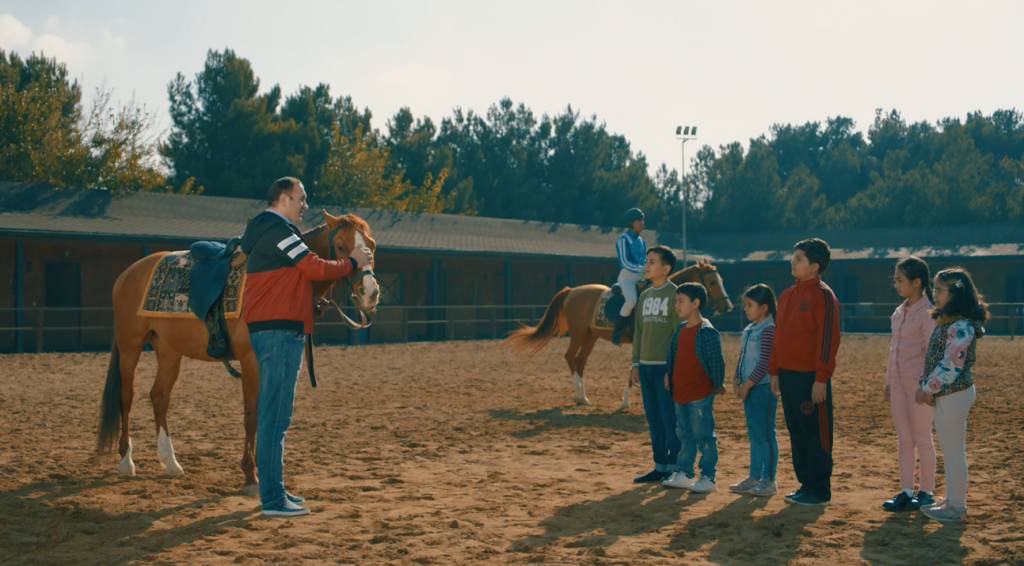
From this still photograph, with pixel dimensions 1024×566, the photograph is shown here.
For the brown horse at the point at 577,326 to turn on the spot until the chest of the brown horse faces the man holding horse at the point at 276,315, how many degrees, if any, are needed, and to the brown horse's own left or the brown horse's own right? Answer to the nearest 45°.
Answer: approximately 90° to the brown horse's own right

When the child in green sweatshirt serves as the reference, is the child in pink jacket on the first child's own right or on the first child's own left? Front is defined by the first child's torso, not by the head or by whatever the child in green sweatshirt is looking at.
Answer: on the first child's own left

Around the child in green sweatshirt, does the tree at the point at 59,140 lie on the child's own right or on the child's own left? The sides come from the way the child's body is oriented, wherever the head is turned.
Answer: on the child's own right

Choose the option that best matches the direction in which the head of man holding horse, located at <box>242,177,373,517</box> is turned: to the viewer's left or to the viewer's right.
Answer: to the viewer's right

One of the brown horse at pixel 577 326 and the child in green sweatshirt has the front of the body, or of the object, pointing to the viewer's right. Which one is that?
the brown horse

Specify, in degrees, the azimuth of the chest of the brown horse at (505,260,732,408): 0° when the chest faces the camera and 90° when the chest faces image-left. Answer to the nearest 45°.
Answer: approximately 270°

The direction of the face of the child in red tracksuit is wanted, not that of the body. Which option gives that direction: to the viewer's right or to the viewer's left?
to the viewer's left

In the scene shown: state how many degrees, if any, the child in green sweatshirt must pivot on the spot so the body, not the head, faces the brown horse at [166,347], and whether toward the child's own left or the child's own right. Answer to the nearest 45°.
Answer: approximately 45° to the child's own right

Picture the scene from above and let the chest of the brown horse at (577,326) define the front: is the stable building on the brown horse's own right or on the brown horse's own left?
on the brown horse's own left

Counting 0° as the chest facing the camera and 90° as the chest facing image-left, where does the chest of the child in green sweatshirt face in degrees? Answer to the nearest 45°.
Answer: approximately 45°

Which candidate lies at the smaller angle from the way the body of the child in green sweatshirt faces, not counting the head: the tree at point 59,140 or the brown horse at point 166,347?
the brown horse

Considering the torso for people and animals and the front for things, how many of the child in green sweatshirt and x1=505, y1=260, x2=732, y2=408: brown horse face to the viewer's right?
1

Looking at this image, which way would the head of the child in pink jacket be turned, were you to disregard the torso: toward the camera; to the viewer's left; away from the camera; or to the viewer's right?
to the viewer's left
